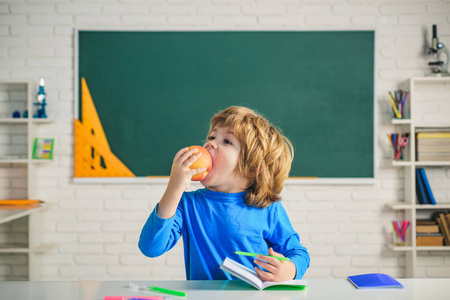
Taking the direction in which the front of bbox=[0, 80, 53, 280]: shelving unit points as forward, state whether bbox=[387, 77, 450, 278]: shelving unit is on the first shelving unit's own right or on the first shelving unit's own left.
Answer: on the first shelving unit's own left

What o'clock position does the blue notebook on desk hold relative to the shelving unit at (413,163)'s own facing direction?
The blue notebook on desk is roughly at 12 o'clock from the shelving unit.

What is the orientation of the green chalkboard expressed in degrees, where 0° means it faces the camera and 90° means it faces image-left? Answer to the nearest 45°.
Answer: approximately 0°

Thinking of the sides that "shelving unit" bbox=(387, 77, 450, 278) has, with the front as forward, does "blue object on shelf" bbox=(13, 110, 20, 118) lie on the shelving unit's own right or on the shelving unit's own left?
on the shelving unit's own right

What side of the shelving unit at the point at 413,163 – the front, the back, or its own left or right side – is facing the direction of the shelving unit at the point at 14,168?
right

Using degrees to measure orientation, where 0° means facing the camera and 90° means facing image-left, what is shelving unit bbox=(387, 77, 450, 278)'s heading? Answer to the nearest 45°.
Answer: approximately 0°
